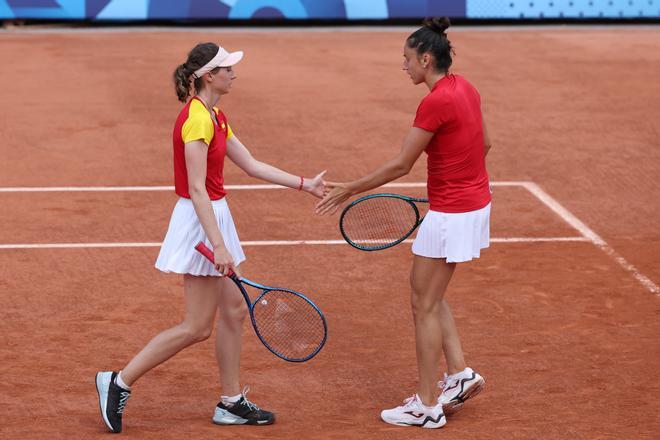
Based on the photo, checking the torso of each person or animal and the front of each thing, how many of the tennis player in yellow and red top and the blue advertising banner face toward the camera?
1

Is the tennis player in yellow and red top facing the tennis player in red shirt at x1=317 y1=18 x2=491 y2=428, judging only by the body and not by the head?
yes

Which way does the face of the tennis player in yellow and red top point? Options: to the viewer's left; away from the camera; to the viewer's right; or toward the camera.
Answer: to the viewer's right

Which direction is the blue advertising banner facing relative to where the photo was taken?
toward the camera

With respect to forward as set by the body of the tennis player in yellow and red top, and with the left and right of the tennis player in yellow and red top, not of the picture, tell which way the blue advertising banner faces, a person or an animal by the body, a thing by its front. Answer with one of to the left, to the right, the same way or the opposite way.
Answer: to the right

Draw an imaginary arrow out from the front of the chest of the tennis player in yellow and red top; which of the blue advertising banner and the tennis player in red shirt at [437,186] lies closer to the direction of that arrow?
the tennis player in red shirt

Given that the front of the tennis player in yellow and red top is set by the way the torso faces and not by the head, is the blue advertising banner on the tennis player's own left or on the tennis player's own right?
on the tennis player's own left

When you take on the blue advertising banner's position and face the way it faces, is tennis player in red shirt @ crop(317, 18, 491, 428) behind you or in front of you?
in front

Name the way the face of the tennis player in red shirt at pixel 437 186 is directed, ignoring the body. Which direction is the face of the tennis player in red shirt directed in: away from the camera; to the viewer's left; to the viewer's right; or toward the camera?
to the viewer's left

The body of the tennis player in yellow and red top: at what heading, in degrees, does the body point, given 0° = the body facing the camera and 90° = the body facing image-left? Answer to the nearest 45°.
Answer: approximately 270°

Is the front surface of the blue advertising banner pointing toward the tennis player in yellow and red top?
yes
